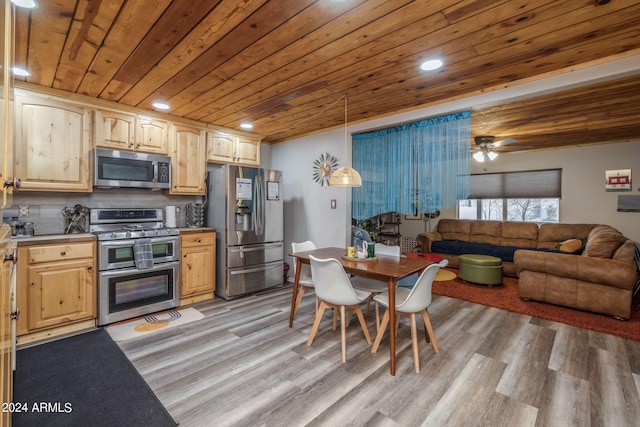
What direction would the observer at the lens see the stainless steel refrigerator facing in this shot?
facing the viewer and to the right of the viewer

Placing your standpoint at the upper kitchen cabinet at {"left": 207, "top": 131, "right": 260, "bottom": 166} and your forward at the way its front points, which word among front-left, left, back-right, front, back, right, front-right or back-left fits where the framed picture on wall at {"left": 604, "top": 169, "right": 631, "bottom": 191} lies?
front-left

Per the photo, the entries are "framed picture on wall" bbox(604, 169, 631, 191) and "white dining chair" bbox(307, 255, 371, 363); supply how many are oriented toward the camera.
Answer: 1

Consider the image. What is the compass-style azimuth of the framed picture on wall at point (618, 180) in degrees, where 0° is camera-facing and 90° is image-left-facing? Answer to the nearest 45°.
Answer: approximately 0°

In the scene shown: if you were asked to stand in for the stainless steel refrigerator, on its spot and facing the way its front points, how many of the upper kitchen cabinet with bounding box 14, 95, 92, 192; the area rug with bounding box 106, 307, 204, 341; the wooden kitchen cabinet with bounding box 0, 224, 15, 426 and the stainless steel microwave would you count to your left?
0

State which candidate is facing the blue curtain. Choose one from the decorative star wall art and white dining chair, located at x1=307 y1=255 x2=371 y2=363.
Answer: the white dining chair

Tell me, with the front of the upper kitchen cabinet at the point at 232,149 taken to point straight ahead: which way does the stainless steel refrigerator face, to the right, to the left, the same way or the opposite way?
the same way

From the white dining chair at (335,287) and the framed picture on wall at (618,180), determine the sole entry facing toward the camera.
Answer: the framed picture on wall

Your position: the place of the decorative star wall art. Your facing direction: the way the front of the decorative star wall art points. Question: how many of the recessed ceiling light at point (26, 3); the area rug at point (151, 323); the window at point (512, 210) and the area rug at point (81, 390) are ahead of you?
3

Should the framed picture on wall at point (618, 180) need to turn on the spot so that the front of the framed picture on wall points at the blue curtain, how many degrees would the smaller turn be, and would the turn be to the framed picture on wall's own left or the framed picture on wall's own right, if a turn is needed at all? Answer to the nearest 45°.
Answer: approximately 45° to the framed picture on wall's own right

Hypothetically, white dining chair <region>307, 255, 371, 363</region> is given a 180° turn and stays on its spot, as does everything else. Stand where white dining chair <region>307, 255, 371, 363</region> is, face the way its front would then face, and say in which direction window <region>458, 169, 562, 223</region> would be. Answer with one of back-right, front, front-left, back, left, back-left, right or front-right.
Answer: back

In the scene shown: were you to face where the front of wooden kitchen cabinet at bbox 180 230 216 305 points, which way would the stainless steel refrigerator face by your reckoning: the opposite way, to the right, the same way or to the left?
the same way

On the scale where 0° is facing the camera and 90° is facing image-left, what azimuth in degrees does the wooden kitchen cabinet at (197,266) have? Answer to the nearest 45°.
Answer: approximately 315°

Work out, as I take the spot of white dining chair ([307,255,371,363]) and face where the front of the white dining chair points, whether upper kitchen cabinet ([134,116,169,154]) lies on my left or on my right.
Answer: on my left
